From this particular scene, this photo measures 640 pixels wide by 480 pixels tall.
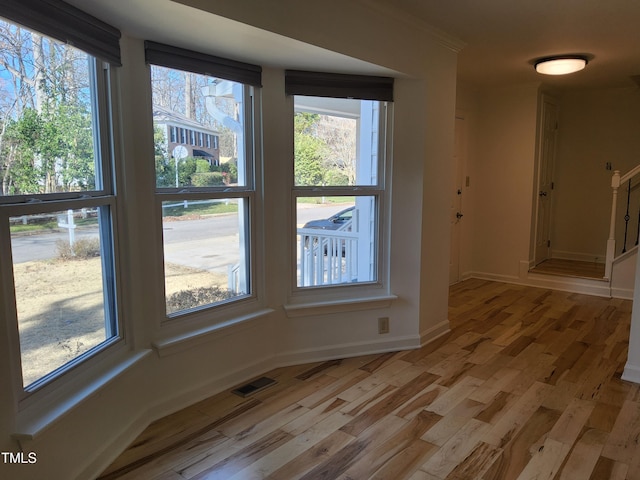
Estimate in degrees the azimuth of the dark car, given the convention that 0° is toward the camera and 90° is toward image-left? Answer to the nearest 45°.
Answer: approximately 90°

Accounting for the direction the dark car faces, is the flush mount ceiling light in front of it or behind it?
behind
